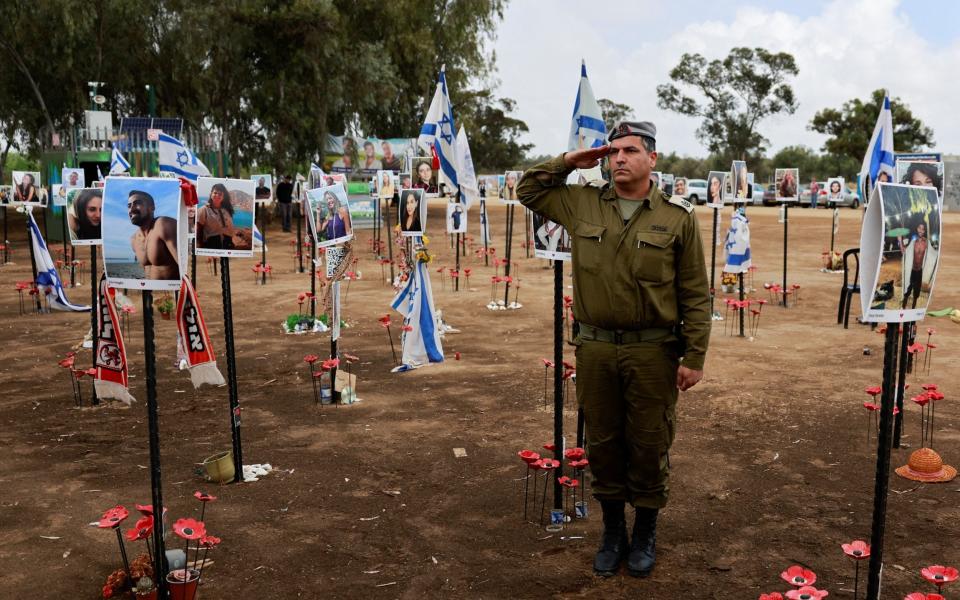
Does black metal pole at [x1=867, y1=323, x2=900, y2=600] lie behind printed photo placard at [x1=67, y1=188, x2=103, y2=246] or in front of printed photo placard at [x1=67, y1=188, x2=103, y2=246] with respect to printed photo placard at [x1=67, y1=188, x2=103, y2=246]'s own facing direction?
in front

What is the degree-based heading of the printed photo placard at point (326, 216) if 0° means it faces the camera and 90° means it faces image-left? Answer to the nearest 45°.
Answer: approximately 0°

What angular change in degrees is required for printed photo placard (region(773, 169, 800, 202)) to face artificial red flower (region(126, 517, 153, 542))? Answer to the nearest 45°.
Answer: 0° — it already faces it

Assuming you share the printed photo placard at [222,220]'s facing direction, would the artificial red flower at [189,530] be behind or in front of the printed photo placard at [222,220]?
in front

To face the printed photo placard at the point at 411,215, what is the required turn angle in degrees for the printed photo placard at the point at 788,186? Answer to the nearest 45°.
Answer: approximately 45° to its right

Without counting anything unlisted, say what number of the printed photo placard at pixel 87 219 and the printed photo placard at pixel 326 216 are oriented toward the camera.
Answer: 2

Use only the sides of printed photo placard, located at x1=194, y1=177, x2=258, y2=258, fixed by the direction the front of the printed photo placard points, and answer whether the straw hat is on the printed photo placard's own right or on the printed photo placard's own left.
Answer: on the printed photo placard's own left

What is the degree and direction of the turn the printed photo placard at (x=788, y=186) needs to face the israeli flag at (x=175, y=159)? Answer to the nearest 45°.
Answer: approximately 45° to its right

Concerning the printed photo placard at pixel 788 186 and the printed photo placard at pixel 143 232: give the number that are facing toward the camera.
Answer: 2

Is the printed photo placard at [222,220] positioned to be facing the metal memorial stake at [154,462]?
yes

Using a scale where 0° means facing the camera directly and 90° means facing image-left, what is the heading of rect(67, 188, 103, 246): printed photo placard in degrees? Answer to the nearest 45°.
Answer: approximately 0°

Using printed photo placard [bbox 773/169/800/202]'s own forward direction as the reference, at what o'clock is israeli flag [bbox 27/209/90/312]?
The israeli flag is roughly at 2 o'clock from the printed photo placard.

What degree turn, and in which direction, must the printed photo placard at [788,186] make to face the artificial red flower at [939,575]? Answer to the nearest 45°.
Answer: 0° — it already faces it

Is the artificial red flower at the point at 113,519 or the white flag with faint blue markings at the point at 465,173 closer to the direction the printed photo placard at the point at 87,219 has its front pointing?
the artificial red flower
